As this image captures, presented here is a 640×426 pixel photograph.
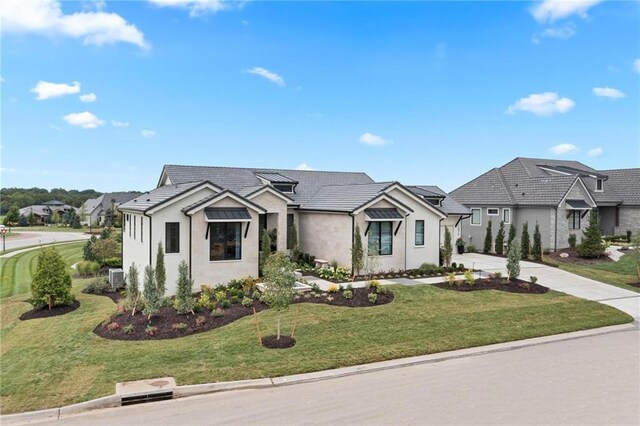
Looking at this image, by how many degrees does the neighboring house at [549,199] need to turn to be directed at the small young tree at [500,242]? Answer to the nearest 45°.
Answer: approximately 90° to its right

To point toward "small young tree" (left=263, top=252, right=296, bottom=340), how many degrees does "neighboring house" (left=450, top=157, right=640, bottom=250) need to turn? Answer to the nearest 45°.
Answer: approximately 45° to its right

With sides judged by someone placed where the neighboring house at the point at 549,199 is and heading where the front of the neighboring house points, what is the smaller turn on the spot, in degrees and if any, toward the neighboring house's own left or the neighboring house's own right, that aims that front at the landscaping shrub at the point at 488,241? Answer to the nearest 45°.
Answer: approximately 90° to the neighboring house's own right

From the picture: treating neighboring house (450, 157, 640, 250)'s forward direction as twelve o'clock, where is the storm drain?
The storm drain is roughly at 2 o'clock from the neighboring house.

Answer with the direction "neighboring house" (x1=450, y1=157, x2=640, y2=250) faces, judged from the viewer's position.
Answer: facing the viewer and to the right of the viewer

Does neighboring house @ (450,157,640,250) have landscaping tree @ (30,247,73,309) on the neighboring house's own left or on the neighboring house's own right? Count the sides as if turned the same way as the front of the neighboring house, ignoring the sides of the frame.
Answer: on the neighboring house's own right

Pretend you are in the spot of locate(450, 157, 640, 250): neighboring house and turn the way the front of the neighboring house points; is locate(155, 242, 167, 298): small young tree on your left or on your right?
on your right

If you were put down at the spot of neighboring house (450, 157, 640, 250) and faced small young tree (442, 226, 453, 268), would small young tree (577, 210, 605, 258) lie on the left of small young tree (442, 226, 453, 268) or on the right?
left
